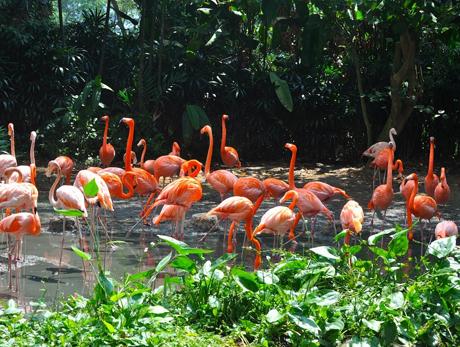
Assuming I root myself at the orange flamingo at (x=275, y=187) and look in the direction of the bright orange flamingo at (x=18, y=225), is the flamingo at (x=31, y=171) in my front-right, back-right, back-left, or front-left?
front-right

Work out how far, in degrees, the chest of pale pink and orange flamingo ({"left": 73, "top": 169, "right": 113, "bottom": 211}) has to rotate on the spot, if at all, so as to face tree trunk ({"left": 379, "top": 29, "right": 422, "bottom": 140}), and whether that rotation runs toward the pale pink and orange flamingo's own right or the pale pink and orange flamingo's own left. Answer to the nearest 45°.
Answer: approximately 135° to the pale pink and orange flamingo's own right

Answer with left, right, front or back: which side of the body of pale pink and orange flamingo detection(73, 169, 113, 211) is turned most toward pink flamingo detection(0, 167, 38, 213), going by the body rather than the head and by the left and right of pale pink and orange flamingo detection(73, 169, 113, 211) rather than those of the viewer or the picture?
front

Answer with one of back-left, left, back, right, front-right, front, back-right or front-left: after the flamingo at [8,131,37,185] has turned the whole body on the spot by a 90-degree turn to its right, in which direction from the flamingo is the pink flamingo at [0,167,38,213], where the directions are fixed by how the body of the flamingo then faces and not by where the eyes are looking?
front

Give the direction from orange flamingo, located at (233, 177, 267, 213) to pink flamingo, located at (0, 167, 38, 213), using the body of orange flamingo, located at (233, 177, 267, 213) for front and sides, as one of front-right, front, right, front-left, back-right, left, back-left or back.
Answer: back

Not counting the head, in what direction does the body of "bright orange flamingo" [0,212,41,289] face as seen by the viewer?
to the viewer's right

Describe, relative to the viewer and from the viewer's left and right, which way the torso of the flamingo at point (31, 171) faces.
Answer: facing to the right of the viewer

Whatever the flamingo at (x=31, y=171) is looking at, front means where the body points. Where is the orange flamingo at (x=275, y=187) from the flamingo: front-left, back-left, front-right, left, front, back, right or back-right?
front

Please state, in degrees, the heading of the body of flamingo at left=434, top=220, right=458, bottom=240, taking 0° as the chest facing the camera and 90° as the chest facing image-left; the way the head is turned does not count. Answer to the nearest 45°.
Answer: approximately 90°

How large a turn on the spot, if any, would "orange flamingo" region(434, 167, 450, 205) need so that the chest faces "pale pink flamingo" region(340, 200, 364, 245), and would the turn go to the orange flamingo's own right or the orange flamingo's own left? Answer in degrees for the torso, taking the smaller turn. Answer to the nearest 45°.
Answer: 0° — it already faces it

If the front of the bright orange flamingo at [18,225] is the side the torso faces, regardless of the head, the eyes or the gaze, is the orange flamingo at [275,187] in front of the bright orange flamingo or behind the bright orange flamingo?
in front

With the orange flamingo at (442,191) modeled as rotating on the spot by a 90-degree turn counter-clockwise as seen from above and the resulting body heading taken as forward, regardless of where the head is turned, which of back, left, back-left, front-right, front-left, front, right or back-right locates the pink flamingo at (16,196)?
back-right

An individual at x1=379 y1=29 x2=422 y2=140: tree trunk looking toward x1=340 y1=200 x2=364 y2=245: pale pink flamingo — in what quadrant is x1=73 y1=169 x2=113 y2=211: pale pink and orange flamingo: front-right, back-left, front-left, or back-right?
front-right

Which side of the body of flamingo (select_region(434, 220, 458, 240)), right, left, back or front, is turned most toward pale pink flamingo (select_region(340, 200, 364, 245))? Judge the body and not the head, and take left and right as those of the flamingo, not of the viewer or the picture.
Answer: front

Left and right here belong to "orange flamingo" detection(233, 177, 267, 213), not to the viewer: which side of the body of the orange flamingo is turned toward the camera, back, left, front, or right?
right

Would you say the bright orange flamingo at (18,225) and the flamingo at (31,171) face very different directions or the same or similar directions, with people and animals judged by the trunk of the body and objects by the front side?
same or similar directions
